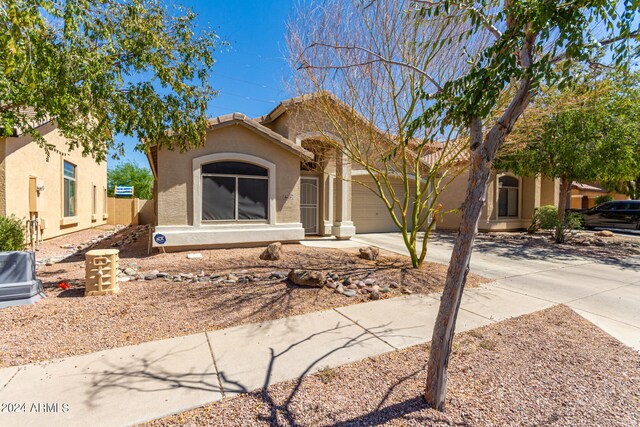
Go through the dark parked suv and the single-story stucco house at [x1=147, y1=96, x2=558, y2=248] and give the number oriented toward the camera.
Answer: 1

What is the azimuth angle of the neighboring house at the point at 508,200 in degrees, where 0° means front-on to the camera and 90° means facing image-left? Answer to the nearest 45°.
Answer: approximately 315°

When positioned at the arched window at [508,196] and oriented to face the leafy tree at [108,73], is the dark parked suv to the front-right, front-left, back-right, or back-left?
back-left

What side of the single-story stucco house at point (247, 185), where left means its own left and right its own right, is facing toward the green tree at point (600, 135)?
left

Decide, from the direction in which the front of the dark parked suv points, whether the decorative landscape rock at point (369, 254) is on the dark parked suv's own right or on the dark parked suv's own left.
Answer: on the dark parked suv's own left
